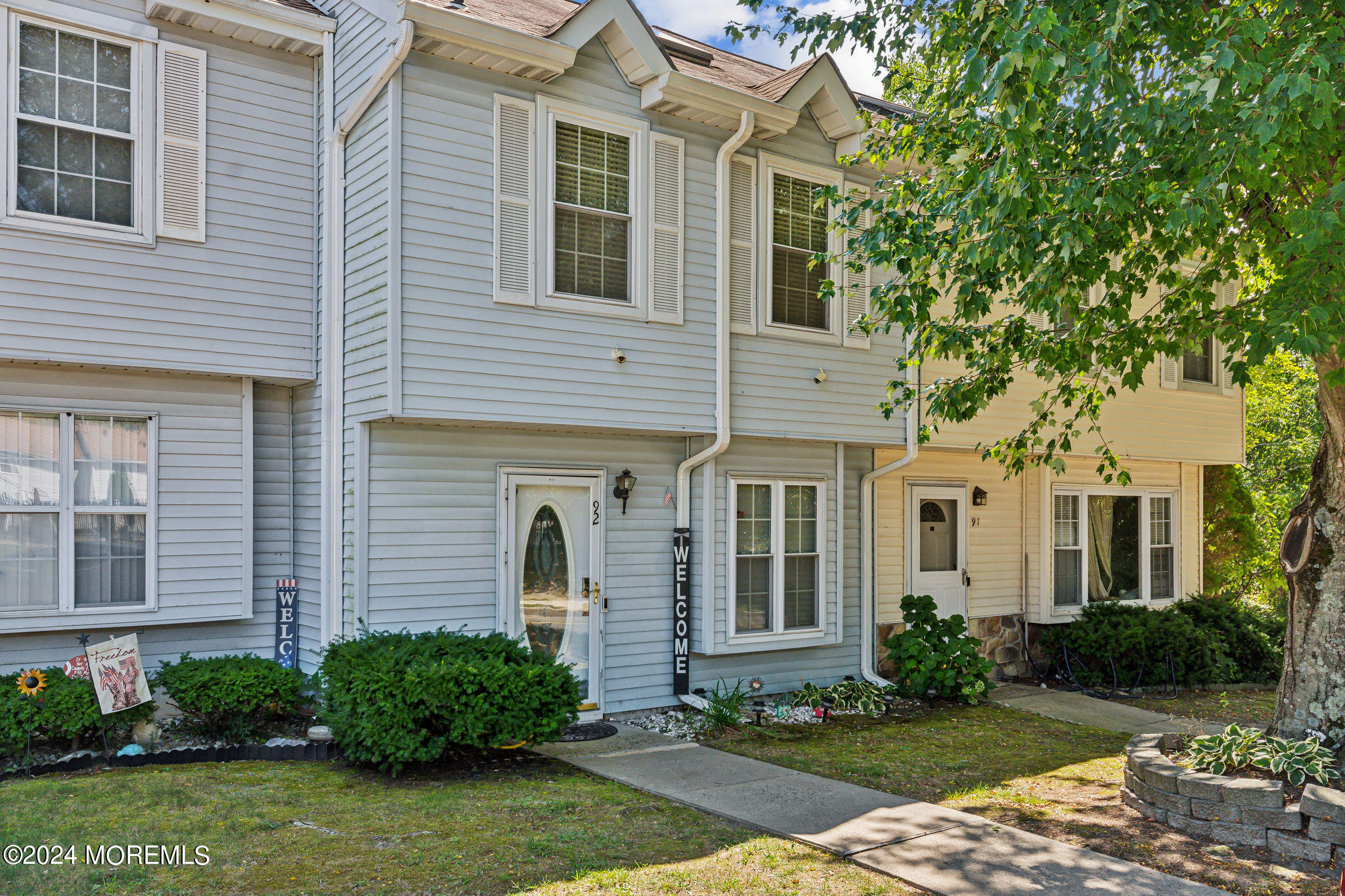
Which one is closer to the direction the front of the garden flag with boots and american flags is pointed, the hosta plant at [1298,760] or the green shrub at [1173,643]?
the hosta plant

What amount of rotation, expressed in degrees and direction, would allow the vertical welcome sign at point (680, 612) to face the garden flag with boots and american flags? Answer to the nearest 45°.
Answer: approximately 45° to its right

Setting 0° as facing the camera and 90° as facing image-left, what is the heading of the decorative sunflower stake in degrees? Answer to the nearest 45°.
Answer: approximately 0°

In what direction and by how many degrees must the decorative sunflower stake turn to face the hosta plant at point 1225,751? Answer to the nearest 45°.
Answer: approximately 45° to its left

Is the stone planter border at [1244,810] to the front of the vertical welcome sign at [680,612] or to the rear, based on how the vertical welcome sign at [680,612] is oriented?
to the front

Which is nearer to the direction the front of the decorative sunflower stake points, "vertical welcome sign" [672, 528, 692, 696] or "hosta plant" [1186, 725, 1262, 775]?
the hosta plant
